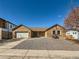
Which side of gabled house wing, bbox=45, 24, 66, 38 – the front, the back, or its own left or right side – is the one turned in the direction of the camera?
front
